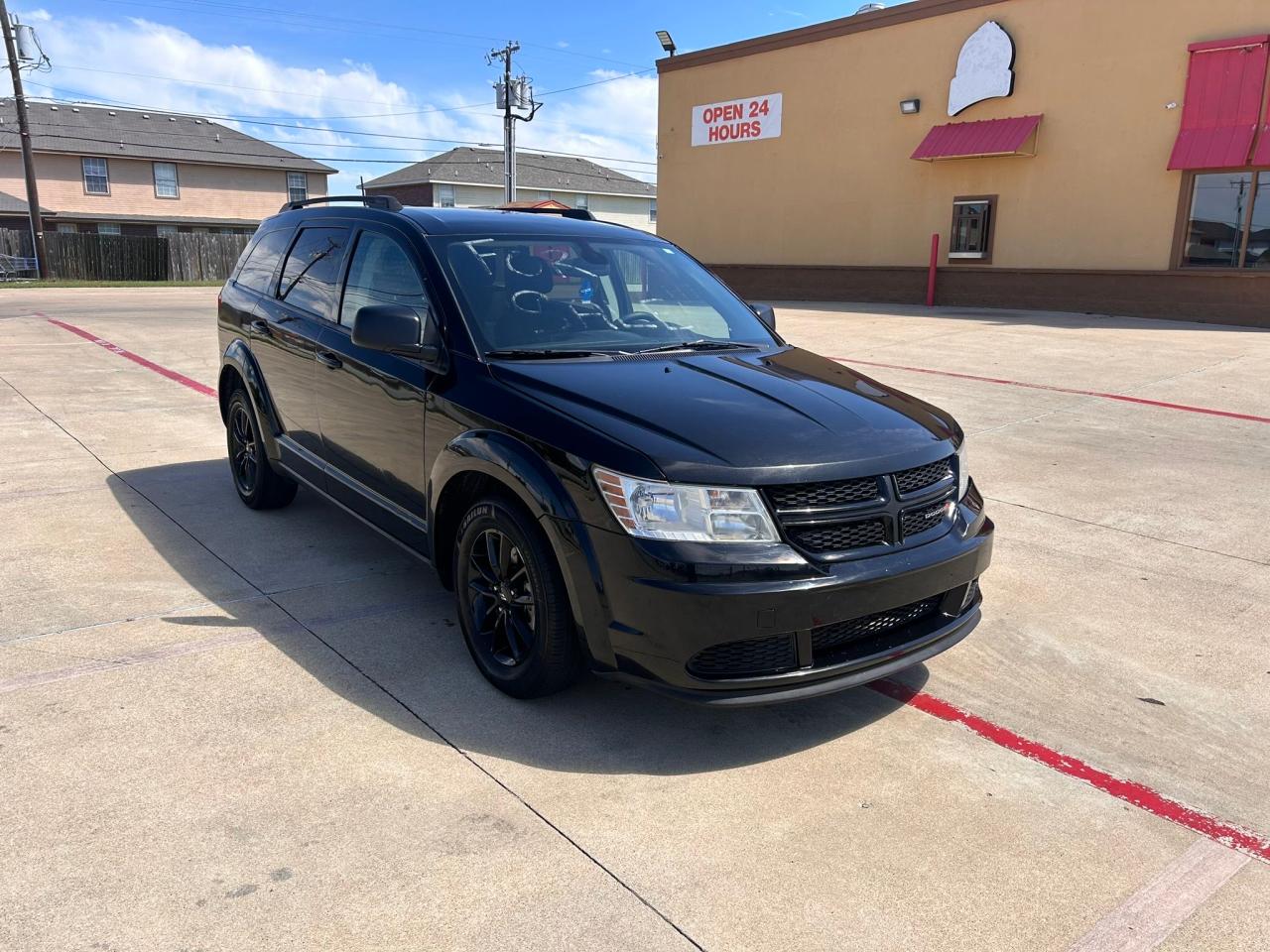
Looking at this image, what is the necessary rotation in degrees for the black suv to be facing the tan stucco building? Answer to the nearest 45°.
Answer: approximately 90° to its left

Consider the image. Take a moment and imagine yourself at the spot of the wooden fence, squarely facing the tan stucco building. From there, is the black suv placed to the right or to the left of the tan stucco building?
right

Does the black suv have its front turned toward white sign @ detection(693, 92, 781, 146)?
no

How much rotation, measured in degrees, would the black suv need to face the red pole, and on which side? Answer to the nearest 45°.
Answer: approximately 135° to its left

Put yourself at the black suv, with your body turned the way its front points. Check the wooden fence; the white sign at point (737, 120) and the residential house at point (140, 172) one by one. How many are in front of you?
0

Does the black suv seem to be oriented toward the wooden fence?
no

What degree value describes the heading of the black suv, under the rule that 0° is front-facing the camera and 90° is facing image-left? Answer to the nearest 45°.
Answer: approximately 315°

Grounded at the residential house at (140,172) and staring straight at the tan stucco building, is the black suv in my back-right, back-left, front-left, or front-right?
front-right

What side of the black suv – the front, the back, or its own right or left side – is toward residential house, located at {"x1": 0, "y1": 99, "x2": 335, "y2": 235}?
back
